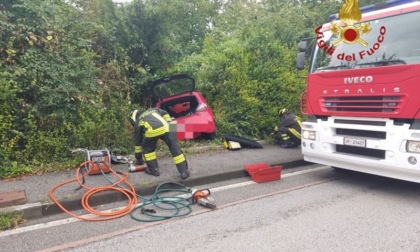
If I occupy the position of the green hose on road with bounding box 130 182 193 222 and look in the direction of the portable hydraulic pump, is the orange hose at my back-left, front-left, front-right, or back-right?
front-left

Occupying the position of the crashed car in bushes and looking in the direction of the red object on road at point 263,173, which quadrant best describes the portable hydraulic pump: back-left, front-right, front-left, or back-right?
front-right

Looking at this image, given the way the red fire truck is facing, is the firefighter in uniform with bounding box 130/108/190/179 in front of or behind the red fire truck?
in front

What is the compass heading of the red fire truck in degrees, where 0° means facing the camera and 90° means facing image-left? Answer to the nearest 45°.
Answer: approximately 45°

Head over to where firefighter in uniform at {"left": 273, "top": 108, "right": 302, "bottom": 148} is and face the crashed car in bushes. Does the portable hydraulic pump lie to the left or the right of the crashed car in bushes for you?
left

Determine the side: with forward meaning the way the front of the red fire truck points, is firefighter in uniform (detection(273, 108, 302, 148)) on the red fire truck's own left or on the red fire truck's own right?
on the red fire truck's own right

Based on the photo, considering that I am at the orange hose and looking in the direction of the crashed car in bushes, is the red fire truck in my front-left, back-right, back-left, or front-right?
front-right

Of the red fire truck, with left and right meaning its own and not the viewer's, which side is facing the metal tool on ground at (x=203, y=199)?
front

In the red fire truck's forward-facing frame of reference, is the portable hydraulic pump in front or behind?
in front

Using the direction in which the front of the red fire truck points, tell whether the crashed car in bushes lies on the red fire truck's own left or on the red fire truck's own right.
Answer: on the red fire truck's own right

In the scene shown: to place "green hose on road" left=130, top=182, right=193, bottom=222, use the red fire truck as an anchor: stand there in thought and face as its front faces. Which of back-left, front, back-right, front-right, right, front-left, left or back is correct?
front

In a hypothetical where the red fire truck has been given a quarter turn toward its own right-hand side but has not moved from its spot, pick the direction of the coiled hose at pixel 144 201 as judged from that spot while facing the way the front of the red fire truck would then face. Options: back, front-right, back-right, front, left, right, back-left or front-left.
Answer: left

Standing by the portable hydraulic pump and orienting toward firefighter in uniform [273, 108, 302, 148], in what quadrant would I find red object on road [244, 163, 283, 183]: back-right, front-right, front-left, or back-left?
front-right
